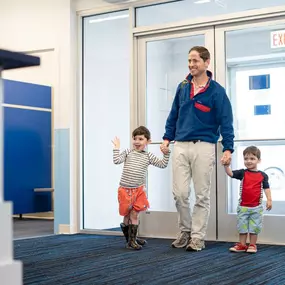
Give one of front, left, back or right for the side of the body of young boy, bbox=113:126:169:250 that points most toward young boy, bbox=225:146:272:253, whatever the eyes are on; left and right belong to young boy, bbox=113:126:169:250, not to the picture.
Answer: left

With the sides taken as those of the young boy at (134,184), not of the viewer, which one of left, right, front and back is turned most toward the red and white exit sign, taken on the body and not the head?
left

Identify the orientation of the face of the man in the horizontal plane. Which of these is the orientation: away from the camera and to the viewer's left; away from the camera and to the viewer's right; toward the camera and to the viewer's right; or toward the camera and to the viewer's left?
toward the camera and to the viewer's left

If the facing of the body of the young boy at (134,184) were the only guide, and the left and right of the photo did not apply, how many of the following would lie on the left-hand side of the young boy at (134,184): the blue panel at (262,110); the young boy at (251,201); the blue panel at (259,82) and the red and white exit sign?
4

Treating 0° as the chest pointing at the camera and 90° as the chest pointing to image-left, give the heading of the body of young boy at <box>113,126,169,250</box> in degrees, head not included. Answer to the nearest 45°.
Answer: approximately 0°

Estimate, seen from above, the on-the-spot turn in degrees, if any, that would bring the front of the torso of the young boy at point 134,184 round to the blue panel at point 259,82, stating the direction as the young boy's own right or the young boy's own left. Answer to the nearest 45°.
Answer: approximately 90° to the young boy's own left
